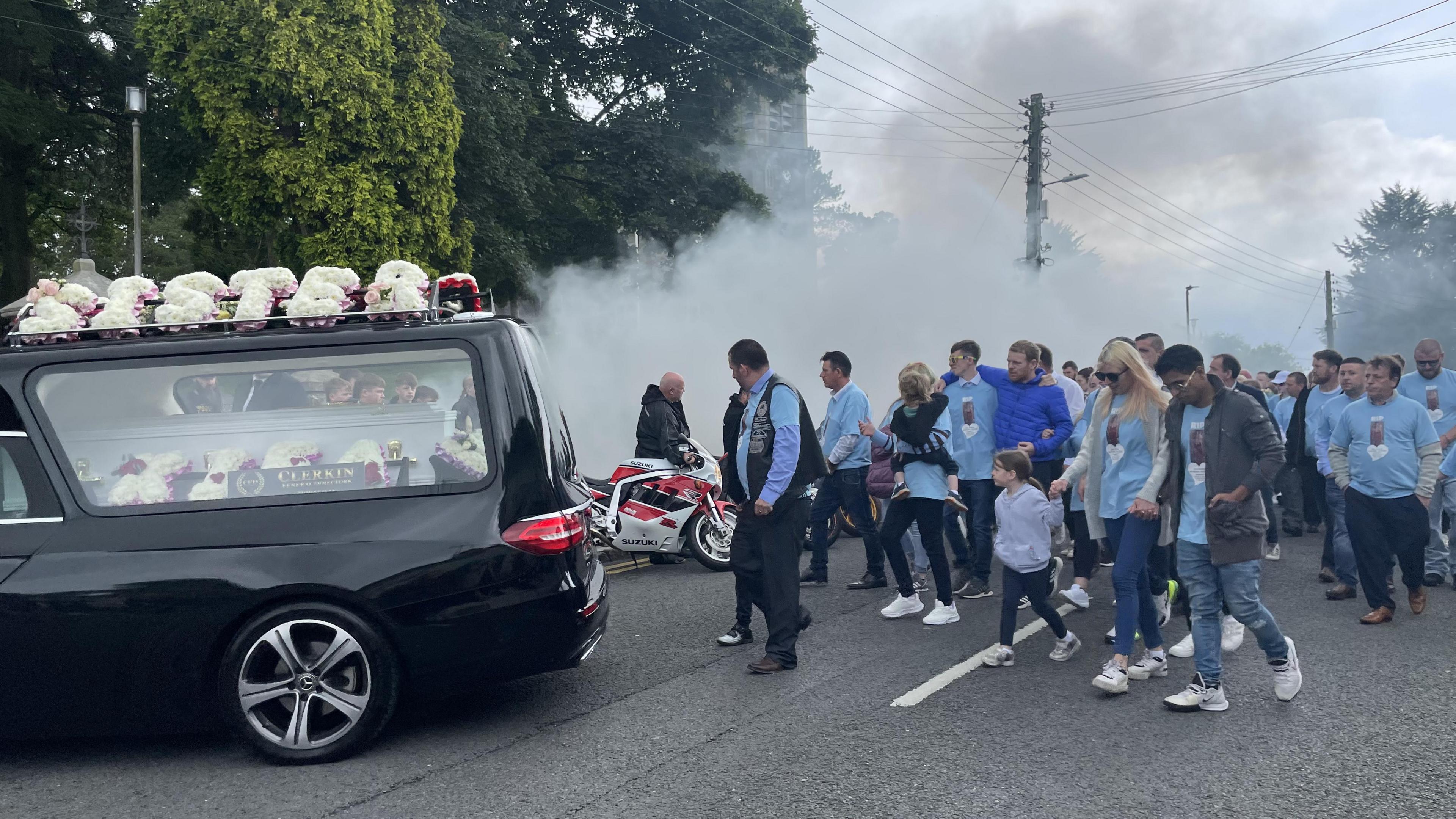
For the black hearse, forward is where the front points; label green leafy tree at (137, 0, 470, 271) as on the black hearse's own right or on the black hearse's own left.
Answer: on the black hearse's own right

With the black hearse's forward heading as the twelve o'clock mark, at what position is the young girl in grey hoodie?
The young girl in grey hoodie is roughly at 6 o'clock from the black hearse.

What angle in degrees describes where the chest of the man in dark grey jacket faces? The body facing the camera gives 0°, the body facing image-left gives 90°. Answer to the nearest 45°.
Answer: approximately 45°

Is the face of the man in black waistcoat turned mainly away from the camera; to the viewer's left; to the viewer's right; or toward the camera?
to the viewer's left

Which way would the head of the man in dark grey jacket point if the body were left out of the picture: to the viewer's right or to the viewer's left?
to the viewer's left

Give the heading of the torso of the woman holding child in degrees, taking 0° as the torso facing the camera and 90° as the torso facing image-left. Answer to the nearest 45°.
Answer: approximately 45°

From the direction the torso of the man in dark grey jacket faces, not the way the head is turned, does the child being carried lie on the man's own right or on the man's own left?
on the man's own right

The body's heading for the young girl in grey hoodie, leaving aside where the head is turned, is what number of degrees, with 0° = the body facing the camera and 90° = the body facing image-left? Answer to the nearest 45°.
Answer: approximately 45°

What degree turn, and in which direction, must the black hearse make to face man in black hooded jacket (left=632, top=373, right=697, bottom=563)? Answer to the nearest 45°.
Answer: approximately 135° to its right

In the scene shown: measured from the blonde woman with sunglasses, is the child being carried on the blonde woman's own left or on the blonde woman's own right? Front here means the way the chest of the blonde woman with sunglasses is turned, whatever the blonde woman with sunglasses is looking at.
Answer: on the blonde woman's own right

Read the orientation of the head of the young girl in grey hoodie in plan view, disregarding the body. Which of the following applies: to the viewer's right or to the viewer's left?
to the viewer's left

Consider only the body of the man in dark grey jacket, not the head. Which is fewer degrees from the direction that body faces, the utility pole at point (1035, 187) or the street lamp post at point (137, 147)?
the street lamp post
